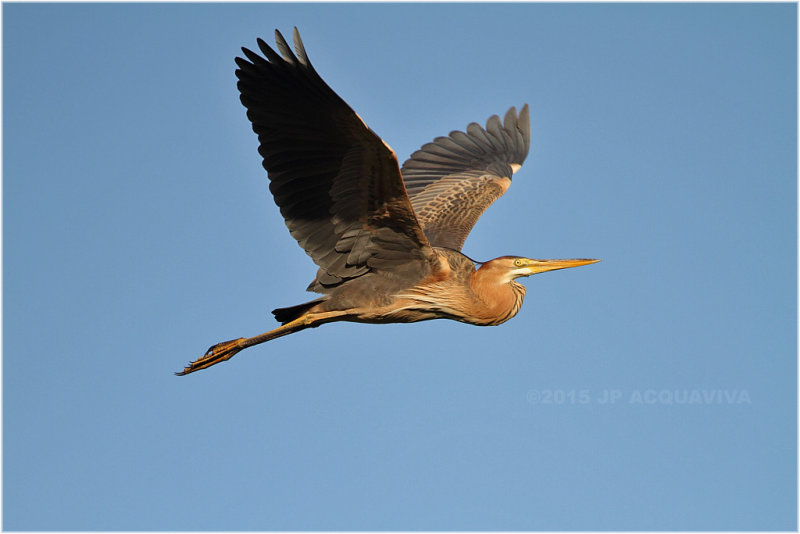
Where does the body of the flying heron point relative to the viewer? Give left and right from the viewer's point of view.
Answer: facing to the right of the viewer
